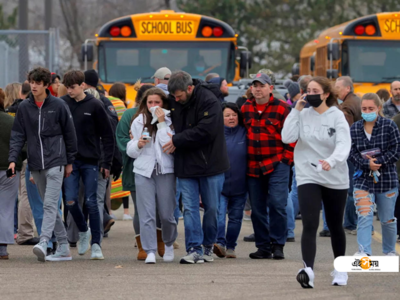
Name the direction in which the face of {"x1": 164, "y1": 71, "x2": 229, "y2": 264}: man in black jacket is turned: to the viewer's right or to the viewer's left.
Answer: to the viewer's left

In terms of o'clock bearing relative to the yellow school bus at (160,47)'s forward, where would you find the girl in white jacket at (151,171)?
The girl in white jacket is roughly at 12 o'clock from the yellow school bus.

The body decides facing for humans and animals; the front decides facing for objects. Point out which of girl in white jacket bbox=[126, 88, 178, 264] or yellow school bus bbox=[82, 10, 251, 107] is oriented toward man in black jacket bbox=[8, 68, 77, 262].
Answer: the yellow school bus

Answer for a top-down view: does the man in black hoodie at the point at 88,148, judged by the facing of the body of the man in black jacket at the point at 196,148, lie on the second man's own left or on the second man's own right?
on the second man's own right

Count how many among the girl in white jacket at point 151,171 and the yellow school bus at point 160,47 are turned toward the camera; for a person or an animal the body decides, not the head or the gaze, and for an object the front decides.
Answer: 2

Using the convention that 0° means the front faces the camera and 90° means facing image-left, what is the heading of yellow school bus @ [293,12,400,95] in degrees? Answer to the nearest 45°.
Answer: approximately 315°

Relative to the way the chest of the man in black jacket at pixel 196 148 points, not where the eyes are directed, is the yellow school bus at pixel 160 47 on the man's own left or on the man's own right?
on the man's own right

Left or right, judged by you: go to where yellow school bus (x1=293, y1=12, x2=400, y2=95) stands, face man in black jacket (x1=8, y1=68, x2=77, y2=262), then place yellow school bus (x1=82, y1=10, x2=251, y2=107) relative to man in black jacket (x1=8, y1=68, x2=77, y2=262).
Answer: right

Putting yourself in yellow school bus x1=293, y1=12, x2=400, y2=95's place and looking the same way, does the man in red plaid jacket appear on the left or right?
on its right

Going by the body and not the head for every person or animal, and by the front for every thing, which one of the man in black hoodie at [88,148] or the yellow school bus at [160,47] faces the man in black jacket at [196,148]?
the yellow school bus
